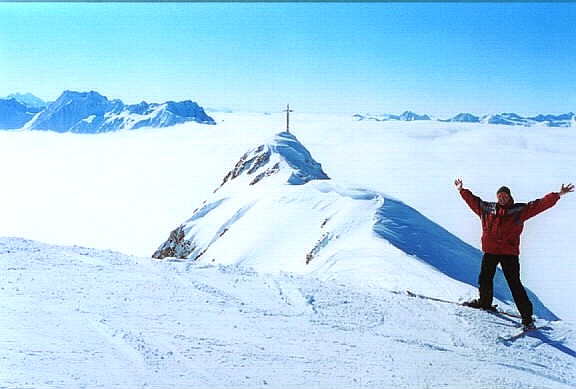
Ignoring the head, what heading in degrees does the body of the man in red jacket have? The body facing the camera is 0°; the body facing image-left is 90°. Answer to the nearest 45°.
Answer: approximately 0°

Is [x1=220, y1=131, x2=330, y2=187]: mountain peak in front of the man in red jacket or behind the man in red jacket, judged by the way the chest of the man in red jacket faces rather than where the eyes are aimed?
behind
